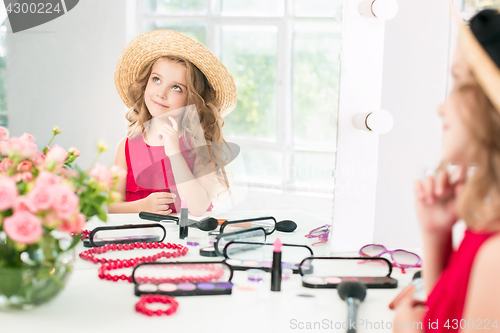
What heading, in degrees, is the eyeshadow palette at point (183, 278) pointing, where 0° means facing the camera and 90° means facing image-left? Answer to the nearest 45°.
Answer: approximately 0°
